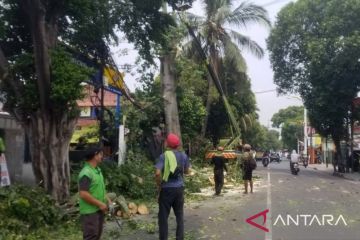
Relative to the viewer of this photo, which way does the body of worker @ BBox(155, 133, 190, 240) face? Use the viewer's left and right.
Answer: facing away from the viewer

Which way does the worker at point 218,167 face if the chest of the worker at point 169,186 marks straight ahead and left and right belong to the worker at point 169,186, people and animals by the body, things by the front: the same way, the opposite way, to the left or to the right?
the same way

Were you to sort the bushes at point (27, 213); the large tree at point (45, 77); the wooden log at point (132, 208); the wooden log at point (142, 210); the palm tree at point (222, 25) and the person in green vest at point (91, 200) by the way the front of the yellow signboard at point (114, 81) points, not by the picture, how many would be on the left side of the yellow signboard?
1

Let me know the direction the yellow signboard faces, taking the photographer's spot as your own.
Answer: facing the viewer and to the right of the viewer

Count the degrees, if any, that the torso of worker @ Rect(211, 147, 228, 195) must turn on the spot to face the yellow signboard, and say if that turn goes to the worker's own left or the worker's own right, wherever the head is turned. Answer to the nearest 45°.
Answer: approximately 45° to the worker's own left

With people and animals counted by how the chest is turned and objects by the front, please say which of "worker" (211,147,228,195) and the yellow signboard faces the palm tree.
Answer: the worker

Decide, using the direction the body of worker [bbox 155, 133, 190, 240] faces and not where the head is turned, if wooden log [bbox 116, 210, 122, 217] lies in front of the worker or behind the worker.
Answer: in front

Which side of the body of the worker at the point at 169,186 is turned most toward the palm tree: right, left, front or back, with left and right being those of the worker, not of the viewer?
front

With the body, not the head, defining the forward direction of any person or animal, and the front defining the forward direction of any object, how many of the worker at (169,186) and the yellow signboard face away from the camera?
1

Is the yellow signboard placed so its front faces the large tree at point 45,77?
no

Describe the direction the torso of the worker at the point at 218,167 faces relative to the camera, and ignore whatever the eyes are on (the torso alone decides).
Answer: away from the camera

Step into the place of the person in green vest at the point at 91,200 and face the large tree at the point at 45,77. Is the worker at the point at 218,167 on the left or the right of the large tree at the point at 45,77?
right
